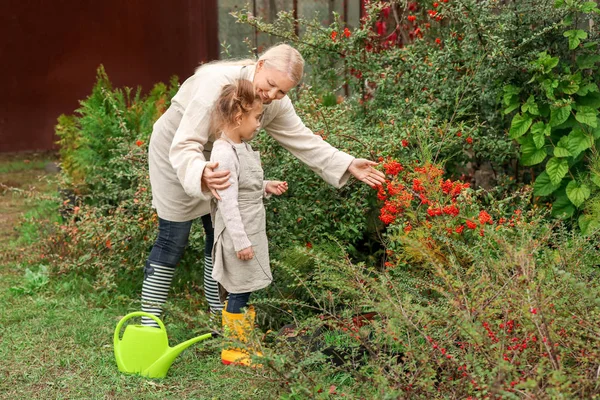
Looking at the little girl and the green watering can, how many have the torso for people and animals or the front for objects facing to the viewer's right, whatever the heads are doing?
2

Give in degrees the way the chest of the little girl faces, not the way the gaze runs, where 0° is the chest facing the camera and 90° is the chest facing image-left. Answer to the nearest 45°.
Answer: approximately 270°

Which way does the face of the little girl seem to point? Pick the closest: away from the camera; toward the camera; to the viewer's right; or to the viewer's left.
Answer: to the viewer's right

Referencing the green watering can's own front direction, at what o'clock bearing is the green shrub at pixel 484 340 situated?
The green shrub is roughly at 1 o'clock from the green watering can.

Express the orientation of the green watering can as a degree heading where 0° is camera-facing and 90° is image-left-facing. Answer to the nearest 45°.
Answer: approximately 270°
